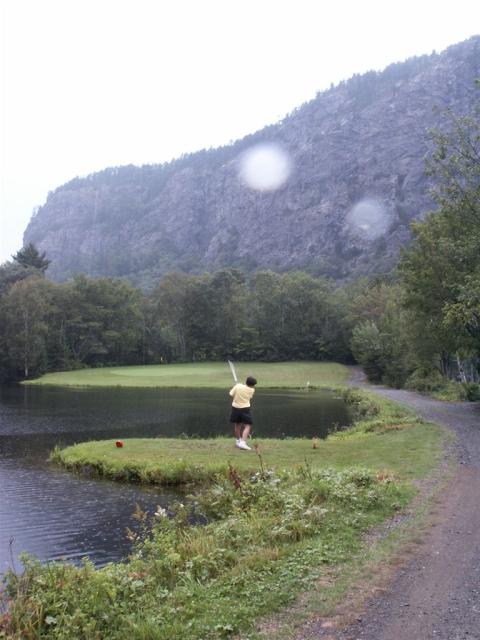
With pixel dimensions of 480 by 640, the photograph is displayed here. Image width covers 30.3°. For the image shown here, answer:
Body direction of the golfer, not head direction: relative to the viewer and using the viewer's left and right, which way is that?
facing away from the viewer and to the right of the viewer
